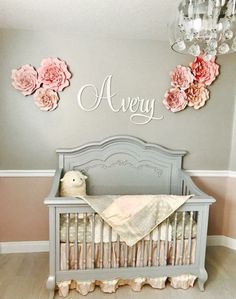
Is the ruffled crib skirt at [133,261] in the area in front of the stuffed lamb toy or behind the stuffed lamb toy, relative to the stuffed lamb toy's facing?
in front

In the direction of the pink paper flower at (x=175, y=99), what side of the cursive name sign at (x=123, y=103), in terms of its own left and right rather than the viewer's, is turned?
left

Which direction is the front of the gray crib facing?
toward the camera

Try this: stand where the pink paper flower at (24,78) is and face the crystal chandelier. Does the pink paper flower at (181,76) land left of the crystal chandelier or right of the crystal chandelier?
left

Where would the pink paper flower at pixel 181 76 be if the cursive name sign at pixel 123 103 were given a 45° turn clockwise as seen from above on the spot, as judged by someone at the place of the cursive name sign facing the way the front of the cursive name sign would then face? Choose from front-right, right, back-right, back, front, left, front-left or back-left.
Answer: back-left

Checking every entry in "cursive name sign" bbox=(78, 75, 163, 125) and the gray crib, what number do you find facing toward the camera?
2

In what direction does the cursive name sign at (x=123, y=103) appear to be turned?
toward the camera

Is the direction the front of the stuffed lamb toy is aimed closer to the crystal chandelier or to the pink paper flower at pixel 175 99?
the crystal chandelier

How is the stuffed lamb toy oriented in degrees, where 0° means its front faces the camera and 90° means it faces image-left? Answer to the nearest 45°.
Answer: approximately 315°

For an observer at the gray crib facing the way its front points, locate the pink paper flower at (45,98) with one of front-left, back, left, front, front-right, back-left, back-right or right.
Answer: right

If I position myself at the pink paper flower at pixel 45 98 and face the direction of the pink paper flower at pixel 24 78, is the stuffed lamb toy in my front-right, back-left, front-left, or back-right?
back-left

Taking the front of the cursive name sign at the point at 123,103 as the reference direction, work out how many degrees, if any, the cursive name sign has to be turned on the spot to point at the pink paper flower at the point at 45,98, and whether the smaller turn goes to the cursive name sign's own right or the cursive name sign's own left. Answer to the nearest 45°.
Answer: approximately 90° to the cursive name sign's own right
